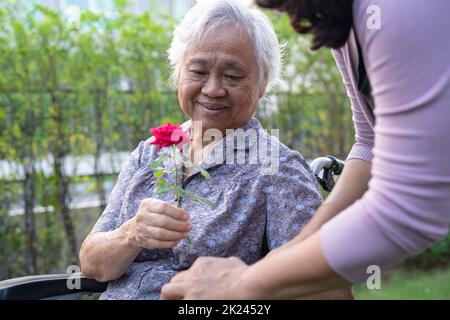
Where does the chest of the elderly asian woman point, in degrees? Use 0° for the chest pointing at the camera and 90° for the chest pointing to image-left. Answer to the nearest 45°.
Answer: approximately 45°
